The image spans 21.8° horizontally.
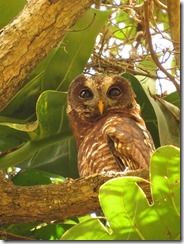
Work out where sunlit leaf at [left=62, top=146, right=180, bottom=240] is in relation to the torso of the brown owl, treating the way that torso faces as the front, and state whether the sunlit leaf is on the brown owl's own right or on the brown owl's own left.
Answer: on the brown owl's own left

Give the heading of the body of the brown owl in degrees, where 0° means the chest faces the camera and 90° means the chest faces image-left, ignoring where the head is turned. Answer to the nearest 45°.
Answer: approximately 45°

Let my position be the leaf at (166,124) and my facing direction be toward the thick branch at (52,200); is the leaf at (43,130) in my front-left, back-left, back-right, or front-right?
front-right

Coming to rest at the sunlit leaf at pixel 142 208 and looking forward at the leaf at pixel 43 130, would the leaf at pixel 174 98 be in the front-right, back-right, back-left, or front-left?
front-right
